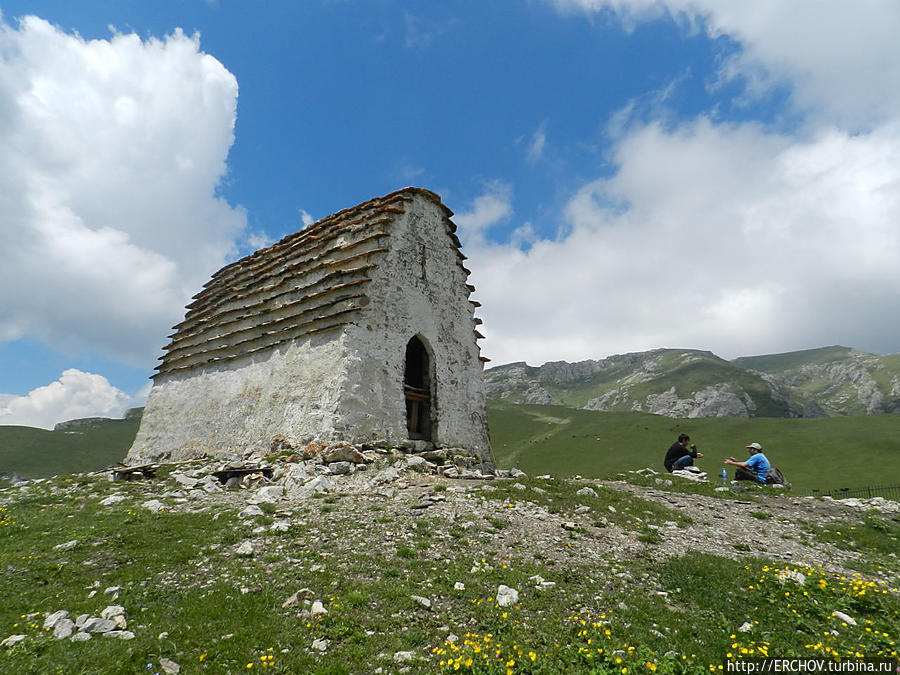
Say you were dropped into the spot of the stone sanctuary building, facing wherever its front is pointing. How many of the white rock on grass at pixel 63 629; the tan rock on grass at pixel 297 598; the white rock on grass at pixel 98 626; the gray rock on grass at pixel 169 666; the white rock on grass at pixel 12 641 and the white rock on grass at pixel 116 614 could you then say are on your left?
0

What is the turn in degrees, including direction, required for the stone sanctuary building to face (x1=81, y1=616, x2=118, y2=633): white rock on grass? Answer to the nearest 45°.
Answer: approximately 45° to its right

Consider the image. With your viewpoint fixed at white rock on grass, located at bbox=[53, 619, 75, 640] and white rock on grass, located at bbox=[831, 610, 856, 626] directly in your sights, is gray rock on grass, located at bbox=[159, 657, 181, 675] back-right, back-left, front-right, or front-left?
front-right

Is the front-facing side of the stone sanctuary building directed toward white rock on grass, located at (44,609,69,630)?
no

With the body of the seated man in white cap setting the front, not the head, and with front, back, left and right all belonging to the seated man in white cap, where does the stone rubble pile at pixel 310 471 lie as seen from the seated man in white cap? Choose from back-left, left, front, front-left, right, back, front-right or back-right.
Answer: front-left

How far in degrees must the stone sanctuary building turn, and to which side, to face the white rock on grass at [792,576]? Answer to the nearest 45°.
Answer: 0° — it already faces it

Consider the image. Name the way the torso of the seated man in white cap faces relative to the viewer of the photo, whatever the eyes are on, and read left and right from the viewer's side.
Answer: facing to the left of the viewer

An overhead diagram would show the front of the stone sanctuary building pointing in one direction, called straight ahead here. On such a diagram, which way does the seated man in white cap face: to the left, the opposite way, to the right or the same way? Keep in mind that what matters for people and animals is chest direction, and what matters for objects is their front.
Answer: the opposite way

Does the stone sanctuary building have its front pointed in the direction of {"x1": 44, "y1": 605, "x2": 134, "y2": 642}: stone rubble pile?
no

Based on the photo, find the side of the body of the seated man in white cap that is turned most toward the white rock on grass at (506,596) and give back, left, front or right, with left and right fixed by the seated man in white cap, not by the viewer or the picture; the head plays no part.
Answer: left

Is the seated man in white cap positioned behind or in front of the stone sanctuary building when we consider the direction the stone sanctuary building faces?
in front

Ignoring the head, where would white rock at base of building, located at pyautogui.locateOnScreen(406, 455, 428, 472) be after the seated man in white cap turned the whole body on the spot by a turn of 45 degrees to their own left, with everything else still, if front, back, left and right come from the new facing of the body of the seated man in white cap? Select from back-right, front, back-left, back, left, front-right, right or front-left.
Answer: front

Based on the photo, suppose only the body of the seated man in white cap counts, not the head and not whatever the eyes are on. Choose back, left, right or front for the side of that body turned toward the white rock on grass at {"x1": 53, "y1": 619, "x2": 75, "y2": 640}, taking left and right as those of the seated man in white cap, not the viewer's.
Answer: left

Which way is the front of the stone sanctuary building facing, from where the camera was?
facing the viewer and to the right of the viewer

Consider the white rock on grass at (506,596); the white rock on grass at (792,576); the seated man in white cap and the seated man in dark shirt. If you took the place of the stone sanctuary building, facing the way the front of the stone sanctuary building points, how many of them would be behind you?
0

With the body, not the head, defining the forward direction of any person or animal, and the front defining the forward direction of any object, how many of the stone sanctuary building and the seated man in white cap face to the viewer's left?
1

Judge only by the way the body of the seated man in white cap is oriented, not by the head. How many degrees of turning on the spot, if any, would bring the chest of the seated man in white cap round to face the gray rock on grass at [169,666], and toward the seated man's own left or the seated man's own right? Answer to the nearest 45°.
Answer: approximately 90° to the seated man's own left

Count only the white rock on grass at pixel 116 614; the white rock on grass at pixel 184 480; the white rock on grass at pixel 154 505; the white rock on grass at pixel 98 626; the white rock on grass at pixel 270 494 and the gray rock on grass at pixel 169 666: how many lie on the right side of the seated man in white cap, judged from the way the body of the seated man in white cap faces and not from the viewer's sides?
0

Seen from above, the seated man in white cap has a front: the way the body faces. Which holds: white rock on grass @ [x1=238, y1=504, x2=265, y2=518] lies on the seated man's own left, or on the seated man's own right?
on the seated man's own left
